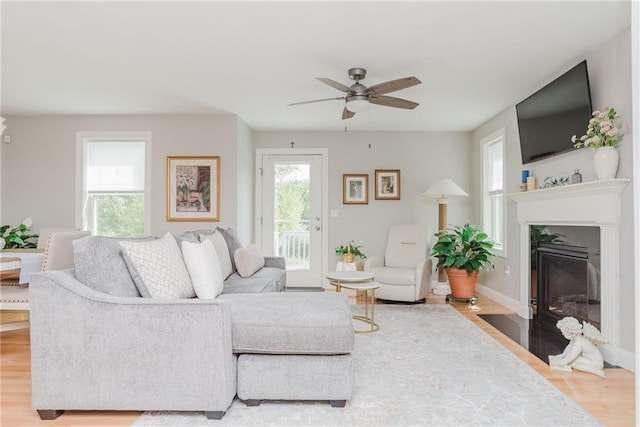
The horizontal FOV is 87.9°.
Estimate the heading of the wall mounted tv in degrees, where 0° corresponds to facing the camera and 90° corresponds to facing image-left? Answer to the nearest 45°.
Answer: approximately 45°

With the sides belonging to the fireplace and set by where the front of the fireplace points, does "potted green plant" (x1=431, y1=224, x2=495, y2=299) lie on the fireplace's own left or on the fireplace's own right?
on the fireplace's own right

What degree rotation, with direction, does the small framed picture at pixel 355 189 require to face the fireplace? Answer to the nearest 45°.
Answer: approximately 45° to its left

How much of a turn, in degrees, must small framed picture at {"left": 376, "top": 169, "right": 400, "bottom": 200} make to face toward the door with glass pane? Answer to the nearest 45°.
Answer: approximately 90° to its right

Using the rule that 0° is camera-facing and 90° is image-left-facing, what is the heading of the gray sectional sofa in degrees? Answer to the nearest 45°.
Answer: approximately 270°

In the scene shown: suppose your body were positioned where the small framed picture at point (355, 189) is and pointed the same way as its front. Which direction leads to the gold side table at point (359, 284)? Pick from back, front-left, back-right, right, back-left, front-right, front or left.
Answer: front

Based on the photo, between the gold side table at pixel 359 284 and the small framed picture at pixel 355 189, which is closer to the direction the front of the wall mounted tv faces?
the gold side table

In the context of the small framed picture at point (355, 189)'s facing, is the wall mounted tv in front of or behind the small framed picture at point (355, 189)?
in front

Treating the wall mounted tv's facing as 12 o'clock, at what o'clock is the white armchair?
The white armchair is roughly at 2 o'clock from the wall mounted tv.

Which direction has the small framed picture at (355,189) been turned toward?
toward the camera

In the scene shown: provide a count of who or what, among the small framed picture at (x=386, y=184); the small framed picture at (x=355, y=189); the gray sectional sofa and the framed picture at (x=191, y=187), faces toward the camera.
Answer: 3

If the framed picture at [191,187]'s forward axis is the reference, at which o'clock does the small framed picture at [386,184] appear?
The small framed picture is roughly at 9 o'clock from the framed picture.

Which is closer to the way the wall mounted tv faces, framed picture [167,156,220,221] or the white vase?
the framed picture

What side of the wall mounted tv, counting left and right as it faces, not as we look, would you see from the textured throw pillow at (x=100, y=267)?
front

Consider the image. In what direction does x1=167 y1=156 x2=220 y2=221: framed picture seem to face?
toward the camera

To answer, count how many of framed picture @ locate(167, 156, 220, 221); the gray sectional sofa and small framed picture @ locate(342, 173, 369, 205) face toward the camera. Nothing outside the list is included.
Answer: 2
